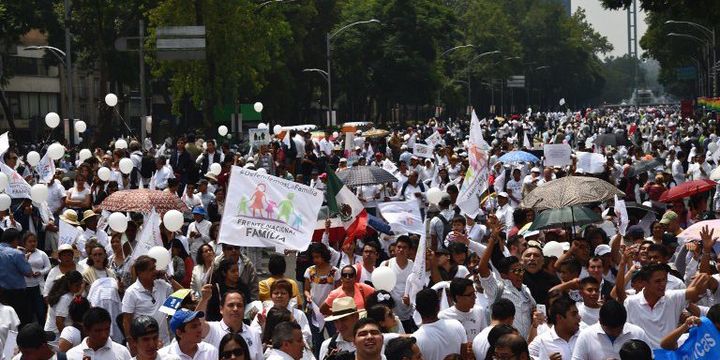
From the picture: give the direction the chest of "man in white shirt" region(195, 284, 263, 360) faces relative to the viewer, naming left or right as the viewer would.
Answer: facing the viewer

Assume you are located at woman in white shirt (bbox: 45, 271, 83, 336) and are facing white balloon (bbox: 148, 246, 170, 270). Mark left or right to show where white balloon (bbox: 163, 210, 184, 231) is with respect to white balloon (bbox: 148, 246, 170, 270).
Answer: left

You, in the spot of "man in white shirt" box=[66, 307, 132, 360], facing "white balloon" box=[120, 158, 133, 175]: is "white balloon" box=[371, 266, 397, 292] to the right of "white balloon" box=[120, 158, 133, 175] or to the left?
right

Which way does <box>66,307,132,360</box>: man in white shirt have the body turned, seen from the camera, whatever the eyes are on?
toward the camera

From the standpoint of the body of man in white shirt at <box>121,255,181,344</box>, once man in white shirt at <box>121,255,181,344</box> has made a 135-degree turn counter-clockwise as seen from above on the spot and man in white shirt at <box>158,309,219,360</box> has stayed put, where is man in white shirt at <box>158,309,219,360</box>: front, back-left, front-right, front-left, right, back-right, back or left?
back

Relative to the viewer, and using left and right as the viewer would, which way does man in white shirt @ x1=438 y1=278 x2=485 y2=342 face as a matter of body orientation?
facing the viewer and to the right of the viewer

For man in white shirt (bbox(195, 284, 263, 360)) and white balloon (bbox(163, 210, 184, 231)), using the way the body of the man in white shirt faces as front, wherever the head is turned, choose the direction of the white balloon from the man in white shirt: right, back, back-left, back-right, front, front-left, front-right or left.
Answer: back
